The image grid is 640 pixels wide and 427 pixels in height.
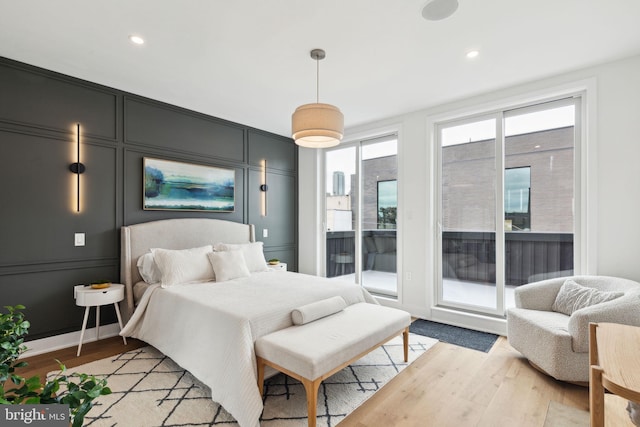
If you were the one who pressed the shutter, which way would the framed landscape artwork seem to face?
facing the viewer and to the right of the viewer

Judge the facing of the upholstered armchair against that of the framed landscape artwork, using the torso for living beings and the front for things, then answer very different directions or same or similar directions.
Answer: very different directions

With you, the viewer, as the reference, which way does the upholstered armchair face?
facing the viewer and to the left of the viewer

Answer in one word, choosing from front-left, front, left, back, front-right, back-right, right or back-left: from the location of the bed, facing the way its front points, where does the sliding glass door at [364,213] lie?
left

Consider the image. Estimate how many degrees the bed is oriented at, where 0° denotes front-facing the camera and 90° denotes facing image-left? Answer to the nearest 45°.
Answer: approximately 315°

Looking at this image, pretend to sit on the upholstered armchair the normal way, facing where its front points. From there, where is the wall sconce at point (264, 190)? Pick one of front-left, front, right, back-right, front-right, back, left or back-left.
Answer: front-right

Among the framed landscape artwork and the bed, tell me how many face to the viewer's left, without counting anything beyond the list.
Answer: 0
